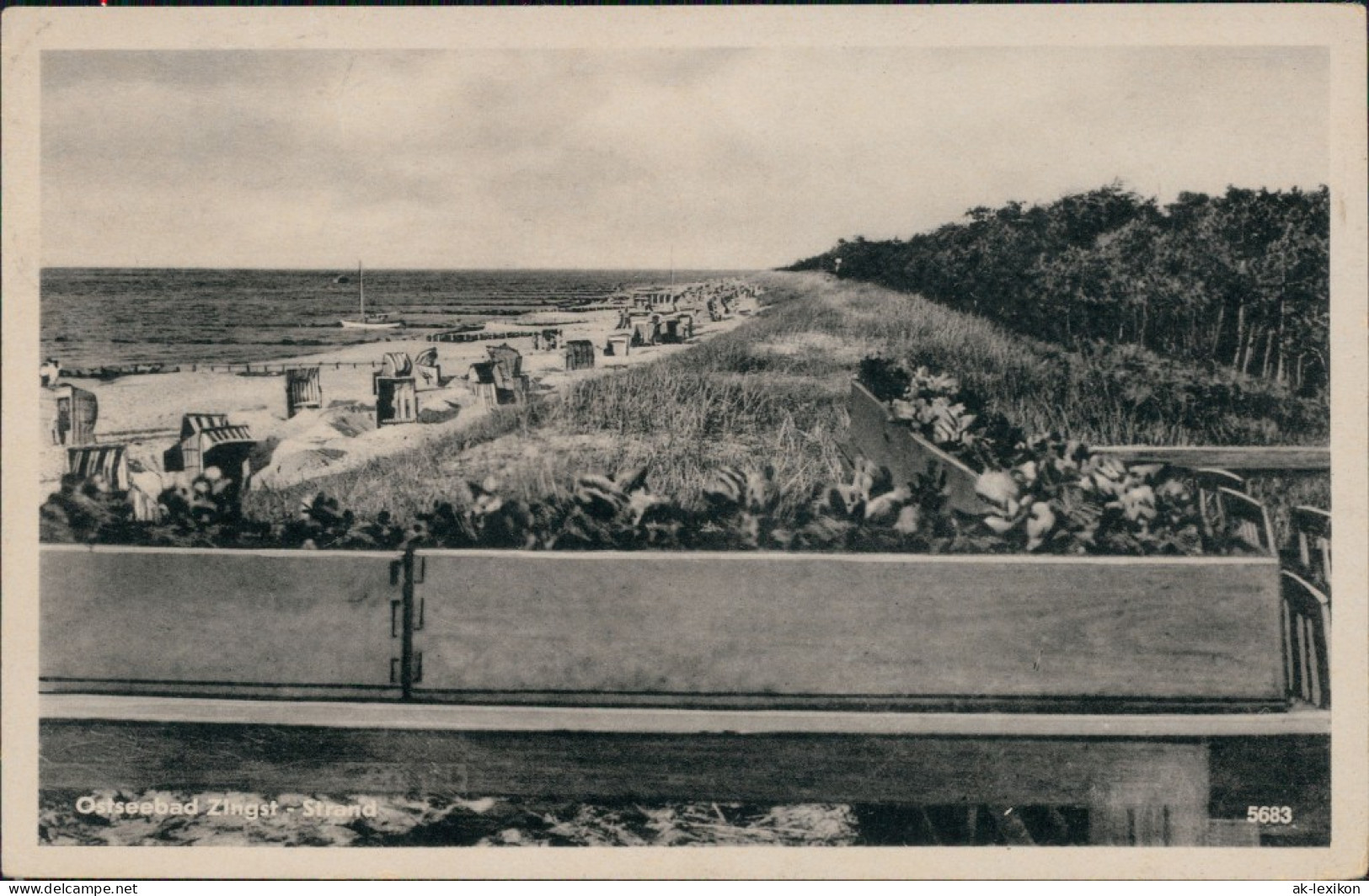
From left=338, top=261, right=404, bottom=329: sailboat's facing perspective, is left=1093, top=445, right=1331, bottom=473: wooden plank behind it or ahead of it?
behind

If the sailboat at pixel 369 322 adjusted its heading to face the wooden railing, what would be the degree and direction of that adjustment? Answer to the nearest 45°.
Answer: approximately 135° to its left

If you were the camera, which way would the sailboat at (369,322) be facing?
facing to the left of the viewer
